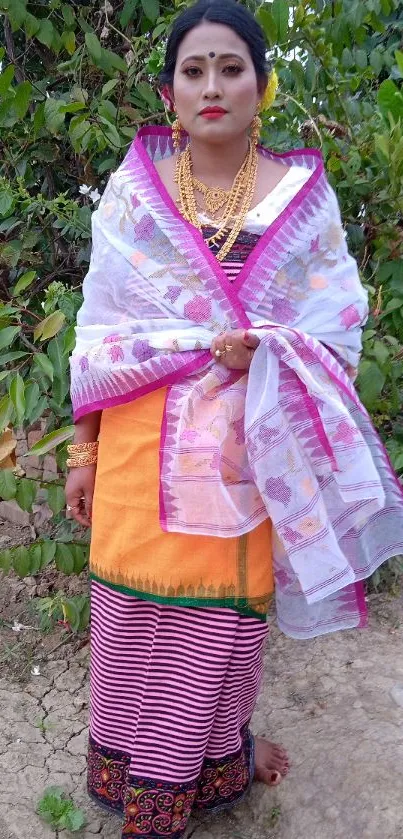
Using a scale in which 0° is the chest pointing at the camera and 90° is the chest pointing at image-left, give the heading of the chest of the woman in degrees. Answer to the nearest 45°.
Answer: approximately 0°
